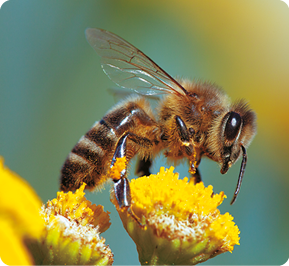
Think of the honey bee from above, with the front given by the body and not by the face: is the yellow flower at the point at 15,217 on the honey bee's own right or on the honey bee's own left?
on the honey bee's own right

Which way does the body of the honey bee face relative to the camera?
to the viewer's right
